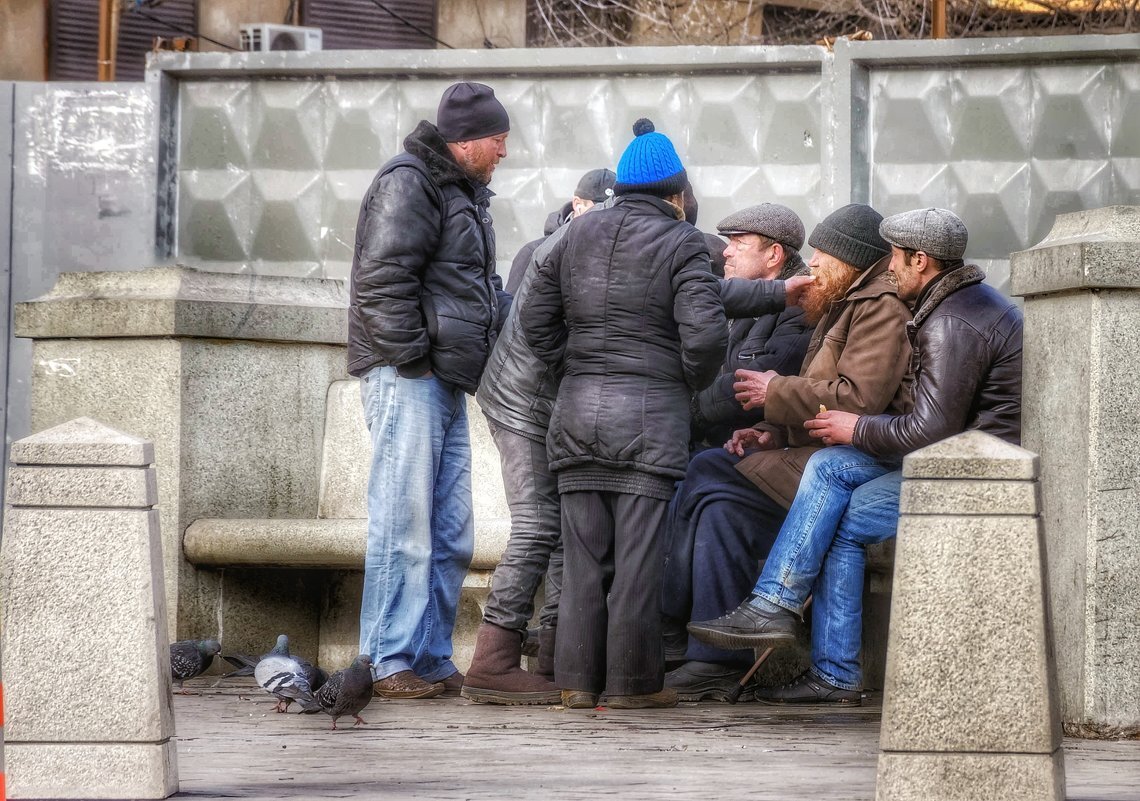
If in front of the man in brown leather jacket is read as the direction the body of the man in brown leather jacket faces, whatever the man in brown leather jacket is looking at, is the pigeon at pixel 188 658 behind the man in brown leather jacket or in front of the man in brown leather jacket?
in front

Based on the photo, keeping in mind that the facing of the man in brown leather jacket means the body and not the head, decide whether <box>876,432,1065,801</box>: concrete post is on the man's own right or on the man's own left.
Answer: on the man's own left

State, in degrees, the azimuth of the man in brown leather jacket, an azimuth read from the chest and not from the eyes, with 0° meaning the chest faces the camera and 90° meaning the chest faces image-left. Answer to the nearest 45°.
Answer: approximately 90°

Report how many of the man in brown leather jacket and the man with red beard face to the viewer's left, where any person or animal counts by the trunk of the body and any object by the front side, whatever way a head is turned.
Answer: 2

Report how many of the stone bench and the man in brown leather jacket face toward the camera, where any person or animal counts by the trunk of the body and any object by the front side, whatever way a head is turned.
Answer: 1

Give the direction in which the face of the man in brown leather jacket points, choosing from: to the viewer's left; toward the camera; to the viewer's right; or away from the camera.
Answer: to the viewer's left

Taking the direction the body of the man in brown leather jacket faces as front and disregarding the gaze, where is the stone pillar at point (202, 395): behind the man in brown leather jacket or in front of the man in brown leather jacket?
in front

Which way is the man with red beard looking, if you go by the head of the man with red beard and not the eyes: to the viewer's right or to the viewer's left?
to the viewer's left

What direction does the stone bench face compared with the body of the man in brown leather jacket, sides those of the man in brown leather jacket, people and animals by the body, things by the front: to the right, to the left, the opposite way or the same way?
to the left

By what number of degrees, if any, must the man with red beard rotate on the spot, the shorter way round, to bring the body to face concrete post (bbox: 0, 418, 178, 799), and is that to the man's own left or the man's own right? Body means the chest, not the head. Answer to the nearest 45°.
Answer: approximately 45° to the man's own left

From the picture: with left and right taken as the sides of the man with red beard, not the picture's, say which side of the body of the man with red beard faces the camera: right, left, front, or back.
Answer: left

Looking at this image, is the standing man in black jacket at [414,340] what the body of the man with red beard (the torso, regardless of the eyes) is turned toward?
yes

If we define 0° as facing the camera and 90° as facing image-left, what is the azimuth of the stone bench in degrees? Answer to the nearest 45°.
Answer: approximately 0°

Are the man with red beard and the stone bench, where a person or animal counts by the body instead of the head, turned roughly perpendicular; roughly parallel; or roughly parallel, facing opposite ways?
roughly perpendicular
